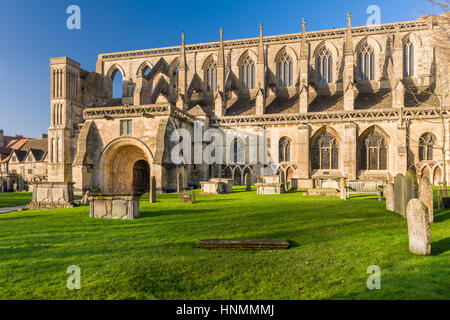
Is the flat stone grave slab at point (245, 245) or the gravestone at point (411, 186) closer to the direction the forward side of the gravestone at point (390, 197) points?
the flat stone grave slab

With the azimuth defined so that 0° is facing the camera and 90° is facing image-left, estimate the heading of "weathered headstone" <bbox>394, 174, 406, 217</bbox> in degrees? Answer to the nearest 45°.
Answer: approximately 45°

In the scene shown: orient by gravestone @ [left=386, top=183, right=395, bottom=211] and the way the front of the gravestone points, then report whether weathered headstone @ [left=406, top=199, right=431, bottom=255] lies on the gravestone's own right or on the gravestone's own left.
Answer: on the gravestone's own left

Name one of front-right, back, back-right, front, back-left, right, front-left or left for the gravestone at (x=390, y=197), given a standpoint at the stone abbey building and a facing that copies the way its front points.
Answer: front

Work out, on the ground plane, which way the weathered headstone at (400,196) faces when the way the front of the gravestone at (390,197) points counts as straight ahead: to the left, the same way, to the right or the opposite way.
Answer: the same way

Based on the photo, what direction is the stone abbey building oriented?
toward the camera

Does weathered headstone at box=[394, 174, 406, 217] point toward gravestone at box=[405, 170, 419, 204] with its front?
no

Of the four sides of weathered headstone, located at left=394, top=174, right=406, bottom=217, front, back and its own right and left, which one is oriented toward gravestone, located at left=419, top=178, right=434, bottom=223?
left

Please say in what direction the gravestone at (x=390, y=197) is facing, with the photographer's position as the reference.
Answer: facing the viewer and to the left of the viewer

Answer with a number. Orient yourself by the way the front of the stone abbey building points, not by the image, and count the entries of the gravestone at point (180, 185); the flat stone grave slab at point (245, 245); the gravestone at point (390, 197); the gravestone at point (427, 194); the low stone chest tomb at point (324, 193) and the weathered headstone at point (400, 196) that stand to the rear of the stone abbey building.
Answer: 0

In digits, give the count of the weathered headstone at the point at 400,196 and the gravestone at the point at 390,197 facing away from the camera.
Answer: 0
